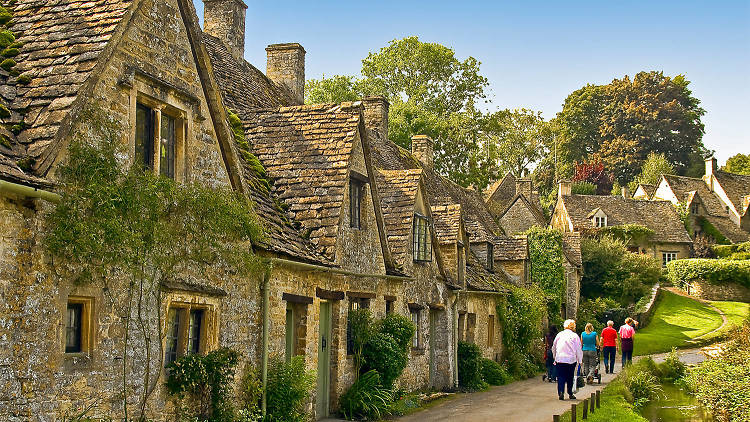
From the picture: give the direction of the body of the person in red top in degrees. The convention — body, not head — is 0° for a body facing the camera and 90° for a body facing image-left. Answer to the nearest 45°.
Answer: approximately 180°

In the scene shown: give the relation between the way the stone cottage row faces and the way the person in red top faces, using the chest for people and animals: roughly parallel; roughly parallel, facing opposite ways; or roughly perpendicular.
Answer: roughly perpendicular

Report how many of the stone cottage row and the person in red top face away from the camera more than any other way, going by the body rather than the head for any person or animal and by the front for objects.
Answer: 1

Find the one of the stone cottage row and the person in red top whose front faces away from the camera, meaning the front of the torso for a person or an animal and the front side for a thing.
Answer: the person in red top
